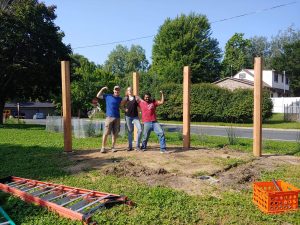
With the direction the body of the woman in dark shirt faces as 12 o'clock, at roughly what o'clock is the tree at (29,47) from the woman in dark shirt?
The tree is roughly at 5 o'clock from the woman in dark shirt.

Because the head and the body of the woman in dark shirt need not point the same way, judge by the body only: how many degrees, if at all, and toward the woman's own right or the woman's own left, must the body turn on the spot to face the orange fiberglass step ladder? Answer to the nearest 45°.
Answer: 0° — they already face it

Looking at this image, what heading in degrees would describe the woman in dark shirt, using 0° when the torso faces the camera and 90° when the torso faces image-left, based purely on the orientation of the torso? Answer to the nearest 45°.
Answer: approximately 0°

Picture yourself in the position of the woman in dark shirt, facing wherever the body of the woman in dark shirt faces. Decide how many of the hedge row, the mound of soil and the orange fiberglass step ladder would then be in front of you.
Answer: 2

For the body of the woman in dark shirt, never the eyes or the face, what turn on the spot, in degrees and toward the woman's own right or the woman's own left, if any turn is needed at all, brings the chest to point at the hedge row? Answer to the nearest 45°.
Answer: approximately 180°

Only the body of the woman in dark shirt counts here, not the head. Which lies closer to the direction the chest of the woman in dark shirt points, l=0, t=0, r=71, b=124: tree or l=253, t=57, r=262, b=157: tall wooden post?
the tall wooden post

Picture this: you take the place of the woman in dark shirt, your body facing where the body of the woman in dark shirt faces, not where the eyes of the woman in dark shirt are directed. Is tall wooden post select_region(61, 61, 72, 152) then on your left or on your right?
on your right

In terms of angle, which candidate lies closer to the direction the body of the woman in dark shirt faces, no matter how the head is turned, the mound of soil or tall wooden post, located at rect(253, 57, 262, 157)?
the mound of soil

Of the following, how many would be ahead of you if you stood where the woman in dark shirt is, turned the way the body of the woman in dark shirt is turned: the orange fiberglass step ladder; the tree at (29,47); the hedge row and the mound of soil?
2

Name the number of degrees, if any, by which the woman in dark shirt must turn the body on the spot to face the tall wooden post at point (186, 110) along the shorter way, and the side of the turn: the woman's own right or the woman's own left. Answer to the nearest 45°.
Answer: approximately 90° to the woman's own left

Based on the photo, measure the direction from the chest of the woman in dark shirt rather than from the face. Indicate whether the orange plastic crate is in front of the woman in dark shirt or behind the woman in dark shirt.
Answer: in front

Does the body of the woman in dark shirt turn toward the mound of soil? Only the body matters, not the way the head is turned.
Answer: yes

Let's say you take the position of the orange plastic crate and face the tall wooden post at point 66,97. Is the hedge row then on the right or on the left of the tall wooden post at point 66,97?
right

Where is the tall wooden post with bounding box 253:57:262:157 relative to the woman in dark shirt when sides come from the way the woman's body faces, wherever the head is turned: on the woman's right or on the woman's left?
on the woman's left

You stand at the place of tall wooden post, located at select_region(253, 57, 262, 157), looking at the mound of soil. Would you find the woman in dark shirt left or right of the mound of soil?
right
